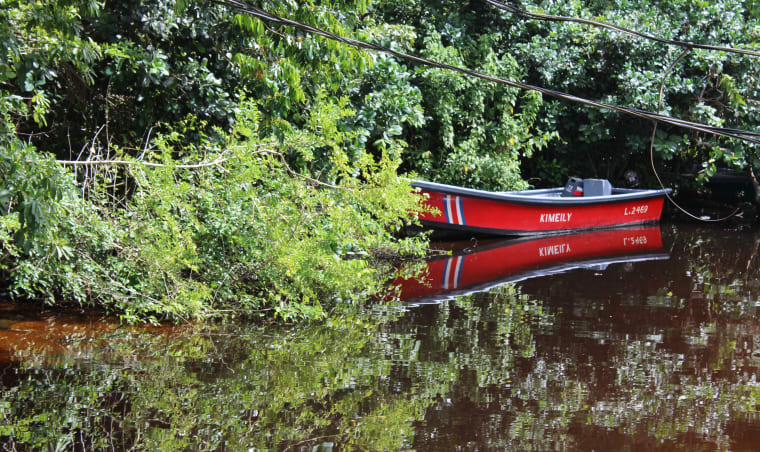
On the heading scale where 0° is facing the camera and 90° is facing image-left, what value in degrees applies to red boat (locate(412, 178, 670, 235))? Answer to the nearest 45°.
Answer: approximately 90°
